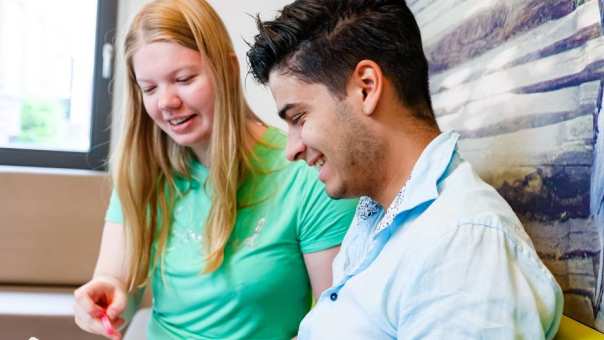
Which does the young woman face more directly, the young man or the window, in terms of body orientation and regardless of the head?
the young man

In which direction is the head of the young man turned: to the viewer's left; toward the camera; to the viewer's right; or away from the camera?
to the viewer's left

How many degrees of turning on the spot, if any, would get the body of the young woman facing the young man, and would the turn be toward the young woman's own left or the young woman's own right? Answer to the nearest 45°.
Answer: approximately 90° to the young woman's own left

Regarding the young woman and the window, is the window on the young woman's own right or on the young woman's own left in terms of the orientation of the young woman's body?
on the young woman's own right

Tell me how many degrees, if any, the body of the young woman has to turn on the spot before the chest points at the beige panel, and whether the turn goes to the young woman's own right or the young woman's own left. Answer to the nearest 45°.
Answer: approximately 90° to the young woman's own right
